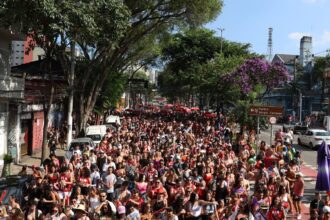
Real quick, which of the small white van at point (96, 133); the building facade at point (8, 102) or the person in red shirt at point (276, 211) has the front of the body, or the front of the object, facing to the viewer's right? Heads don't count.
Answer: the building facade

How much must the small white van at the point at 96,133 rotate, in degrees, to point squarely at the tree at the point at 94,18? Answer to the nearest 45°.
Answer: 0° — it already faces it

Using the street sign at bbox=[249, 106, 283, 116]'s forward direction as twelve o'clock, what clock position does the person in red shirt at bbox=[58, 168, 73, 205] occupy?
The person in red shirt is roughly at 1 o'clock from the street sign.

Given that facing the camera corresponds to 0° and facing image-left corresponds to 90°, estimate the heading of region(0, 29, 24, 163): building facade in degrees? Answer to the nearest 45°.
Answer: approximately 270°

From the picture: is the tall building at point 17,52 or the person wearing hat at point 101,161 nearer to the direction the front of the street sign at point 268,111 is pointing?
the person wearing hat

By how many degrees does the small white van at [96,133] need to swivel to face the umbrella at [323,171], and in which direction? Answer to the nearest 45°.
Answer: approximately 45° to its left

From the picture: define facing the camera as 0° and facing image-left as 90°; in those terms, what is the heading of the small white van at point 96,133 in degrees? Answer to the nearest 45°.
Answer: approximately 0°

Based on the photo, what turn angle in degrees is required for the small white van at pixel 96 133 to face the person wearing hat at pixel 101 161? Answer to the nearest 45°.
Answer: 0° — it already faces them

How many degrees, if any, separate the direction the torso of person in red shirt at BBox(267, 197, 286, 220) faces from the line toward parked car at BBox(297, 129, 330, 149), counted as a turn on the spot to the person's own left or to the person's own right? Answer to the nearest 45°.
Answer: approximately 180°

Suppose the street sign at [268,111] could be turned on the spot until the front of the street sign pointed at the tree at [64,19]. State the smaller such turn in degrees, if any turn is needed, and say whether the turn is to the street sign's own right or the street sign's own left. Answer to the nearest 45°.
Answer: approximately 45° to the street sign's own right
